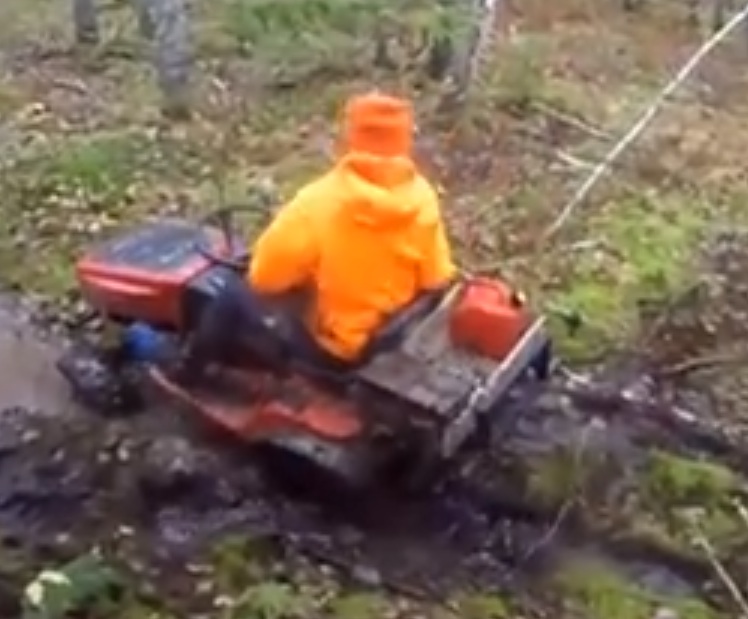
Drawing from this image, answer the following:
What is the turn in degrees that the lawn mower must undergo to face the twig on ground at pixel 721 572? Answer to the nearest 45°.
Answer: approximately 135° to its right

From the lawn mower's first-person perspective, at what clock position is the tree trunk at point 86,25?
The tree trunk is roughly at 1 o'clock from the lawn mower.

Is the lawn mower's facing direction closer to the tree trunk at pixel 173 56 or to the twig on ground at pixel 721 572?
the tree trunk

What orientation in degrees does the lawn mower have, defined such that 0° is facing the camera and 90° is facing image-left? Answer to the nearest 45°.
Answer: approximately 135°

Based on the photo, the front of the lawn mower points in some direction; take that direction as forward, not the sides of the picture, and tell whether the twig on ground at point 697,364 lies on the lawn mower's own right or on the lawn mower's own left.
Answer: on the lawn mower's own right

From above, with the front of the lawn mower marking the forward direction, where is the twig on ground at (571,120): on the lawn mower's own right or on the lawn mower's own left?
on the lawn mower's own right

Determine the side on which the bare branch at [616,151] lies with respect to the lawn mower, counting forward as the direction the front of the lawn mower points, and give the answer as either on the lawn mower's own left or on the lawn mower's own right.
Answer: on the lawn mower's own right

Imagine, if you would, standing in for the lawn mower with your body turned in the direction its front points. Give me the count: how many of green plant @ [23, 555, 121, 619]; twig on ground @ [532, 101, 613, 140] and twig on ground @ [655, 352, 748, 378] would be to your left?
1

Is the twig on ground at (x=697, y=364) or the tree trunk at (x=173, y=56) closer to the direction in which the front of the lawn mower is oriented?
the tree trunk

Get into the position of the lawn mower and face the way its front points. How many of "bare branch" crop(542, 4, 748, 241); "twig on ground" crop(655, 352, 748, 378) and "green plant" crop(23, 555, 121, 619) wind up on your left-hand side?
1

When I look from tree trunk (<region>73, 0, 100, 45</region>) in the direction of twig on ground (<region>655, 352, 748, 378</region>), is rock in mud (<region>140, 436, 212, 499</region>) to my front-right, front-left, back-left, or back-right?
front-right

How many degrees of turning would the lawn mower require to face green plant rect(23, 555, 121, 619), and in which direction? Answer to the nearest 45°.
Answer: approximately 90° to its left

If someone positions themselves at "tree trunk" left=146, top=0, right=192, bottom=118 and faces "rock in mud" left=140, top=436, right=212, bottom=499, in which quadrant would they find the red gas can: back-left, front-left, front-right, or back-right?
front-left

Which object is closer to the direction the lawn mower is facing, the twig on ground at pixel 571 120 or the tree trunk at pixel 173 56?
the tree trunk

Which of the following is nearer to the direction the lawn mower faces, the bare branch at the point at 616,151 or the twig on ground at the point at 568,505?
the bare branch
